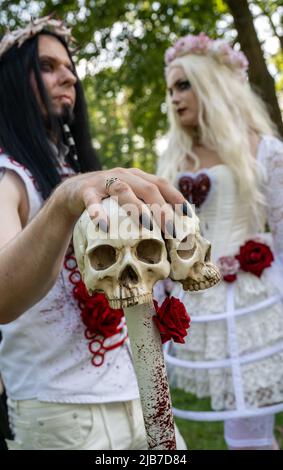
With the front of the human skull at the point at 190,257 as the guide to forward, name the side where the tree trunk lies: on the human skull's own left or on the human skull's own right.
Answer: on the human skull's own left

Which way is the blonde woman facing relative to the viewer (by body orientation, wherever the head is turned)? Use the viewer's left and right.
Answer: facing the viewer and to the left of the viewer

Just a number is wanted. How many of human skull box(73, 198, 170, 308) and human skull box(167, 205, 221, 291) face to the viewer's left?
0

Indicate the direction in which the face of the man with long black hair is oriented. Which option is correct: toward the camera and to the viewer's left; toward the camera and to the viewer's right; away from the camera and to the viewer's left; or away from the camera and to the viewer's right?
toward the camera and to the viewer's right

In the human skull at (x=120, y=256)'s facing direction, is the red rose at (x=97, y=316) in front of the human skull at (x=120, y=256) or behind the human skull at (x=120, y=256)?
behind

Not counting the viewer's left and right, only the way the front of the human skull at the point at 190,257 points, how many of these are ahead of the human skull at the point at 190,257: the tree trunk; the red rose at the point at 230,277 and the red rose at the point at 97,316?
0

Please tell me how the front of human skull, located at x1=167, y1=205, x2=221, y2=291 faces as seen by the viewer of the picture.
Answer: facing the viewer and to the right of the viewer

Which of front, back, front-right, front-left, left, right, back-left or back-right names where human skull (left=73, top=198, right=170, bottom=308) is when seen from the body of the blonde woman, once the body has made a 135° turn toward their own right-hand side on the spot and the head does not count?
back

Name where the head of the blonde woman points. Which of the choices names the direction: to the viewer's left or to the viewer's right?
to the viewer's left

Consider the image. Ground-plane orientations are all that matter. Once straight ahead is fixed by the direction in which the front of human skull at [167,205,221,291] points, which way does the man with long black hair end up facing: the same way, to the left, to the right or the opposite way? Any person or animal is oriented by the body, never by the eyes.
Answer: the same way

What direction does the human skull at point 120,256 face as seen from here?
toward the camera

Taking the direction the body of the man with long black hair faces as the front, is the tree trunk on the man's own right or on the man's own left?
on the man's own left

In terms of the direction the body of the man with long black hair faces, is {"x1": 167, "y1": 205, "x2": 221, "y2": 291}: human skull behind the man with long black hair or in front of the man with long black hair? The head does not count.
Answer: in front

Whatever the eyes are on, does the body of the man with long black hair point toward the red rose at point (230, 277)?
no
